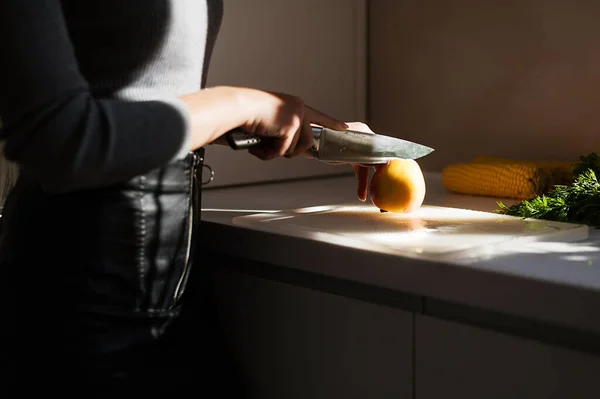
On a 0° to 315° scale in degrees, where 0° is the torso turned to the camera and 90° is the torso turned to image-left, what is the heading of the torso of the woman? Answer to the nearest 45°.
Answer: approximately 270°
